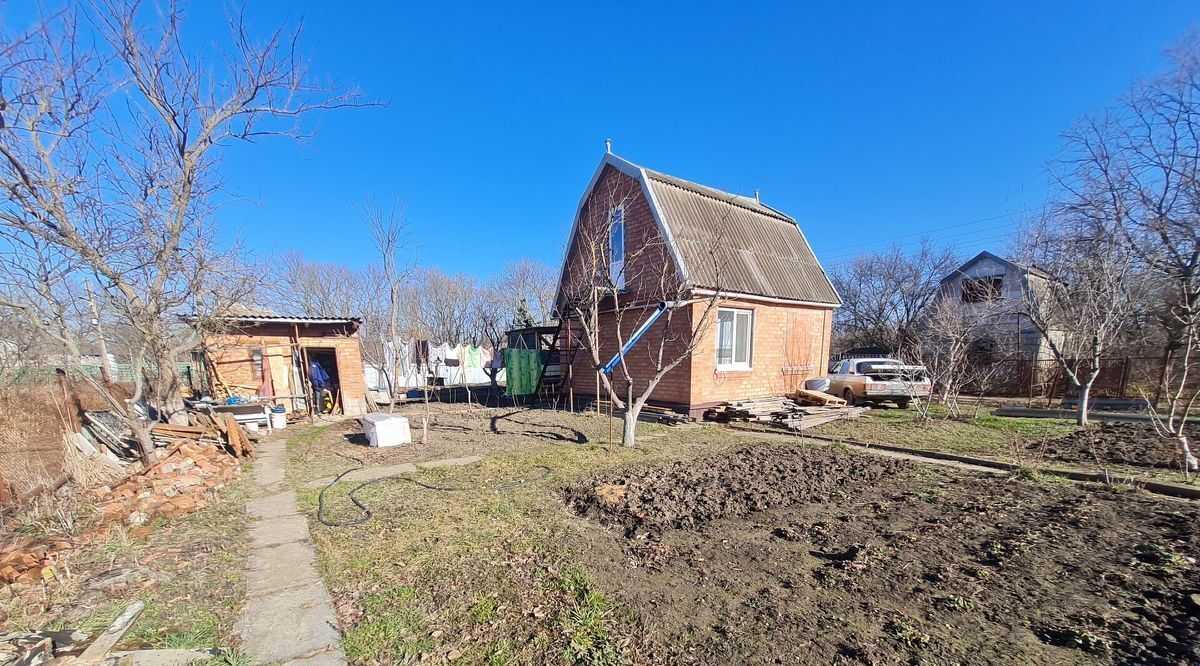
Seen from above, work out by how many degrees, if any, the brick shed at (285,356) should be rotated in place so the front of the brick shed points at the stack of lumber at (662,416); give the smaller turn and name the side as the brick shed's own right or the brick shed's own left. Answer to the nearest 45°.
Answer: approximately 45° to the brick shed's own left

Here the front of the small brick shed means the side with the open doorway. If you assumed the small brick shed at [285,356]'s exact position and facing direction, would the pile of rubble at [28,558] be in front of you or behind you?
in front

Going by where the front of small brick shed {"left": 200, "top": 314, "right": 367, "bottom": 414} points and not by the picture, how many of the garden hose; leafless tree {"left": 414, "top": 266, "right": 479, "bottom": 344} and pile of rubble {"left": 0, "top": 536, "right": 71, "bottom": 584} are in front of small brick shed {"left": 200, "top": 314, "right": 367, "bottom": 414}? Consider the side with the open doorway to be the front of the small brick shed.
2

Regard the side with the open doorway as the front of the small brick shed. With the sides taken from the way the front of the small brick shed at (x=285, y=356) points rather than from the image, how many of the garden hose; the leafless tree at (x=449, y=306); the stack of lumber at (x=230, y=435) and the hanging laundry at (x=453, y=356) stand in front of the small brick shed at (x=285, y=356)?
2

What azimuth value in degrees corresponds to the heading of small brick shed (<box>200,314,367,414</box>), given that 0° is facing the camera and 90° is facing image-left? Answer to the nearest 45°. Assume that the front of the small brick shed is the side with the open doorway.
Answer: approximately 0°

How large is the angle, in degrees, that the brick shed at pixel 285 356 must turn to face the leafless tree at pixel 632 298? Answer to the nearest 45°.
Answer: approximately 45° to its left
